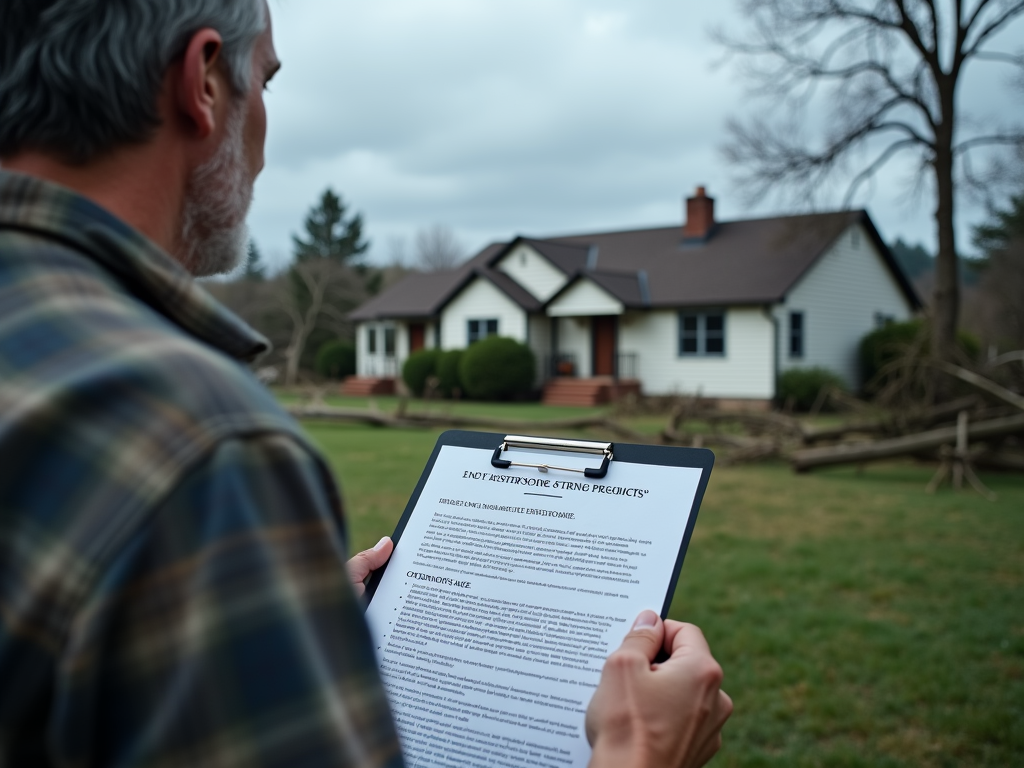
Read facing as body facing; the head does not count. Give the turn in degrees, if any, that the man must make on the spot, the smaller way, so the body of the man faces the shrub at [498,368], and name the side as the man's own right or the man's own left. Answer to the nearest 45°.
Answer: approximately 45° to the man's own left

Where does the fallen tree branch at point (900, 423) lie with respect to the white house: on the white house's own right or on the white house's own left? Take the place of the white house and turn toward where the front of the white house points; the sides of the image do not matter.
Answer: on the white house's own left

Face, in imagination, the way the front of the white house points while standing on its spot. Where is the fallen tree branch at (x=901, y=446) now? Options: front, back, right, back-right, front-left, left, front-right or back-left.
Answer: front-left

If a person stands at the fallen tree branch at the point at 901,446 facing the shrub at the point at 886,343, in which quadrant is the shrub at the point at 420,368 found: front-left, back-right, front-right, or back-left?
front-left

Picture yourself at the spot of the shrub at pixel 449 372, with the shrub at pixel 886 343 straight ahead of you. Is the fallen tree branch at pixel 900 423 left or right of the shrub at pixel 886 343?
right

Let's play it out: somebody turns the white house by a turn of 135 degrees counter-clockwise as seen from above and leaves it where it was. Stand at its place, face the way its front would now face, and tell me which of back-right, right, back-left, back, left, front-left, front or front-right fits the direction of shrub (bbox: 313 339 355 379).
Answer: back-left

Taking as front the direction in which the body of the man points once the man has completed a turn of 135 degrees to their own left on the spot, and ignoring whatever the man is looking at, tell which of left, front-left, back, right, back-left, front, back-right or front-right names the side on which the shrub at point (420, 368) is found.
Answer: right

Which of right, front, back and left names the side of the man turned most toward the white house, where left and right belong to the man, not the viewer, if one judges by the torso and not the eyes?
front

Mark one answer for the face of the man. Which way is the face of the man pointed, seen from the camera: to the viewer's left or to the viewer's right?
to the viewer's right

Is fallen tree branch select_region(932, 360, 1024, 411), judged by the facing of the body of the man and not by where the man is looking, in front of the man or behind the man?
in front

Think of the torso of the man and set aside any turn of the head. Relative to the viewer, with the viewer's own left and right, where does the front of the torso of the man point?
facing away from the viewer and to the right of the viewer

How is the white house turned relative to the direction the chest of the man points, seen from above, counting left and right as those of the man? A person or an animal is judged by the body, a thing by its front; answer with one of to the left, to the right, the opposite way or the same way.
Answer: the opposite way

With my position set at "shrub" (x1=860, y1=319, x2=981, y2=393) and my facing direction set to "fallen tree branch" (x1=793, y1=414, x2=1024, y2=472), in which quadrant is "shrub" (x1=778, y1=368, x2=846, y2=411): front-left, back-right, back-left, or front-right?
front-right

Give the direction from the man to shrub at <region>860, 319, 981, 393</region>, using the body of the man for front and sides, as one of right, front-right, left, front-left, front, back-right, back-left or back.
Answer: front
